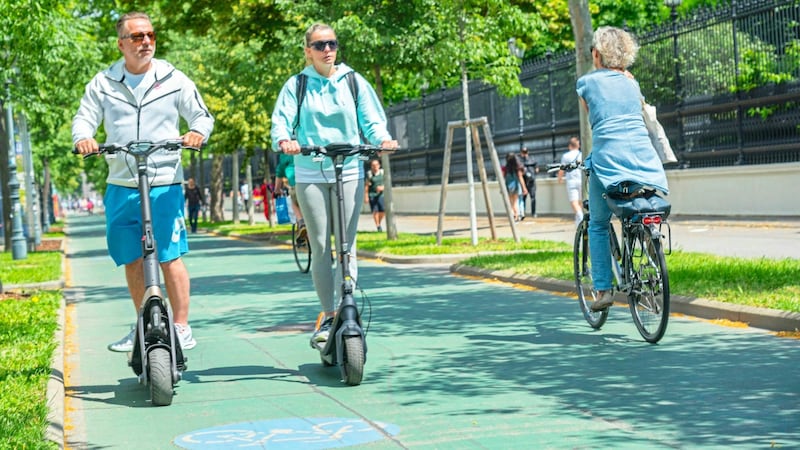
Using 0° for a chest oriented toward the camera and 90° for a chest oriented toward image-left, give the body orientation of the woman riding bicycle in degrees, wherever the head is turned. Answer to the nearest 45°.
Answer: approximately 135°

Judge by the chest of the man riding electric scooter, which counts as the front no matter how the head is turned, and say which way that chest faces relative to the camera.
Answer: toward the camera

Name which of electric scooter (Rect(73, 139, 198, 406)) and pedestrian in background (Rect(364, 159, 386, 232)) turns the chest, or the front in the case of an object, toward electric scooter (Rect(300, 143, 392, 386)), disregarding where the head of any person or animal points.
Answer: the pedestrian in background

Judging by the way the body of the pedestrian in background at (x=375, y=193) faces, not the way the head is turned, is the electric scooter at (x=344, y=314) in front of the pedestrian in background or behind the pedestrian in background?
in front

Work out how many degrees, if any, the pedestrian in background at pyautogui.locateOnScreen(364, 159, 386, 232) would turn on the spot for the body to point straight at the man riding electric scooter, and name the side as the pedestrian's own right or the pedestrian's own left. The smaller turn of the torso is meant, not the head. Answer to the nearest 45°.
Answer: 0° — they already face them

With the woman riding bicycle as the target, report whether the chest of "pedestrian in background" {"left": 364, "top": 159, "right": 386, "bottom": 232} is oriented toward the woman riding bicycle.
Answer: yes

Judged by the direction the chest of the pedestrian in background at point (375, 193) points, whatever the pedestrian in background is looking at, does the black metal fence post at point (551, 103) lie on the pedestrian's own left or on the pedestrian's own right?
on the pedestrian's own left

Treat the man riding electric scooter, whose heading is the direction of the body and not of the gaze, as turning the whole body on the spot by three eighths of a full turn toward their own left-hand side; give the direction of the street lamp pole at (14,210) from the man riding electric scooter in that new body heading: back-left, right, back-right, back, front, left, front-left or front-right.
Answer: front-left

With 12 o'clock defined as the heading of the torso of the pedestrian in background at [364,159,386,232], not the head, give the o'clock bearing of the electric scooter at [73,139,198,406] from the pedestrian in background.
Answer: The electric scooter is roughly at 12 o'clock from the pedestrian in background.

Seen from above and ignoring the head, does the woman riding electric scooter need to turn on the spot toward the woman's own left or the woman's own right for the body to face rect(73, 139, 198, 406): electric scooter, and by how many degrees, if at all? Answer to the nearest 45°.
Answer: approximately 45° to the woman's own right

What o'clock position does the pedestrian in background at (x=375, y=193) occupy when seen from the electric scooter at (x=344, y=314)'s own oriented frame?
The pedestrian in background is roughly at 6 o'clock from the electric scooter.

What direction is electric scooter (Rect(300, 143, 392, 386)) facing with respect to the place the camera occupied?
facing the viewer

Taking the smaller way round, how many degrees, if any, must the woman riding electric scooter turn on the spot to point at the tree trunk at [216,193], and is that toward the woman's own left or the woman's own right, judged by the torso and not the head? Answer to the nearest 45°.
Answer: approximately 180°

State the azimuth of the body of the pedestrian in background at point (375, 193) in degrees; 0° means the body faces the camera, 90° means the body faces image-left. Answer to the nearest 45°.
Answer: approximately 0°

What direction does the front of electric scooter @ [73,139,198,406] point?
toward the camera
